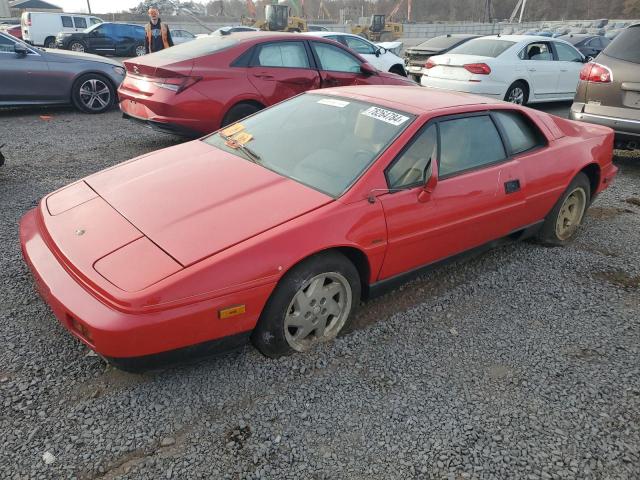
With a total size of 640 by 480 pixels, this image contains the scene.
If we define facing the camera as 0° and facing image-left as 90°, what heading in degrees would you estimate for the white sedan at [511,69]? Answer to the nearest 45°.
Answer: approximately 225°

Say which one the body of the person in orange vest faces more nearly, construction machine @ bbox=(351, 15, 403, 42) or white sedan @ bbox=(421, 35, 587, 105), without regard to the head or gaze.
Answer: the white sedan

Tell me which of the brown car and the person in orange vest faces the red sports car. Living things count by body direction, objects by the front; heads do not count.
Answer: the person in orange vest

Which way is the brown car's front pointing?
away from the camera

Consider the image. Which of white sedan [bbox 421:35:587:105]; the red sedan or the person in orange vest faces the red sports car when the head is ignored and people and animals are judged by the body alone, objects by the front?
the person in orange vest

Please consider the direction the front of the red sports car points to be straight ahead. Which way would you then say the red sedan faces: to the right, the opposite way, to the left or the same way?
the opposite way

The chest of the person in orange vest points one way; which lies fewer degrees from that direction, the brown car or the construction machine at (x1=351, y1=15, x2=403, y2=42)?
the brown car

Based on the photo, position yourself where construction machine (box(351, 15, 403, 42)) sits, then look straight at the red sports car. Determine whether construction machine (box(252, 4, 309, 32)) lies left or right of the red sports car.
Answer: right

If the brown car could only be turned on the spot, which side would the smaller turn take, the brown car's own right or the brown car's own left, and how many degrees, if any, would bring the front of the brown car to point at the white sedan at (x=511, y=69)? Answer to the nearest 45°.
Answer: approximately 45° to the brown car's own left

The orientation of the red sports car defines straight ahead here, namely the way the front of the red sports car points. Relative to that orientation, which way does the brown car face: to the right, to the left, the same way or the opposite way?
the opposite way

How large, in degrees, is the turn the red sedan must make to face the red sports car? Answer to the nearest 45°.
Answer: approximately 135° to its right
